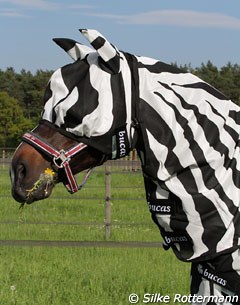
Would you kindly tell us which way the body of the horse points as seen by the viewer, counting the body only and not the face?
to the viewer's left
